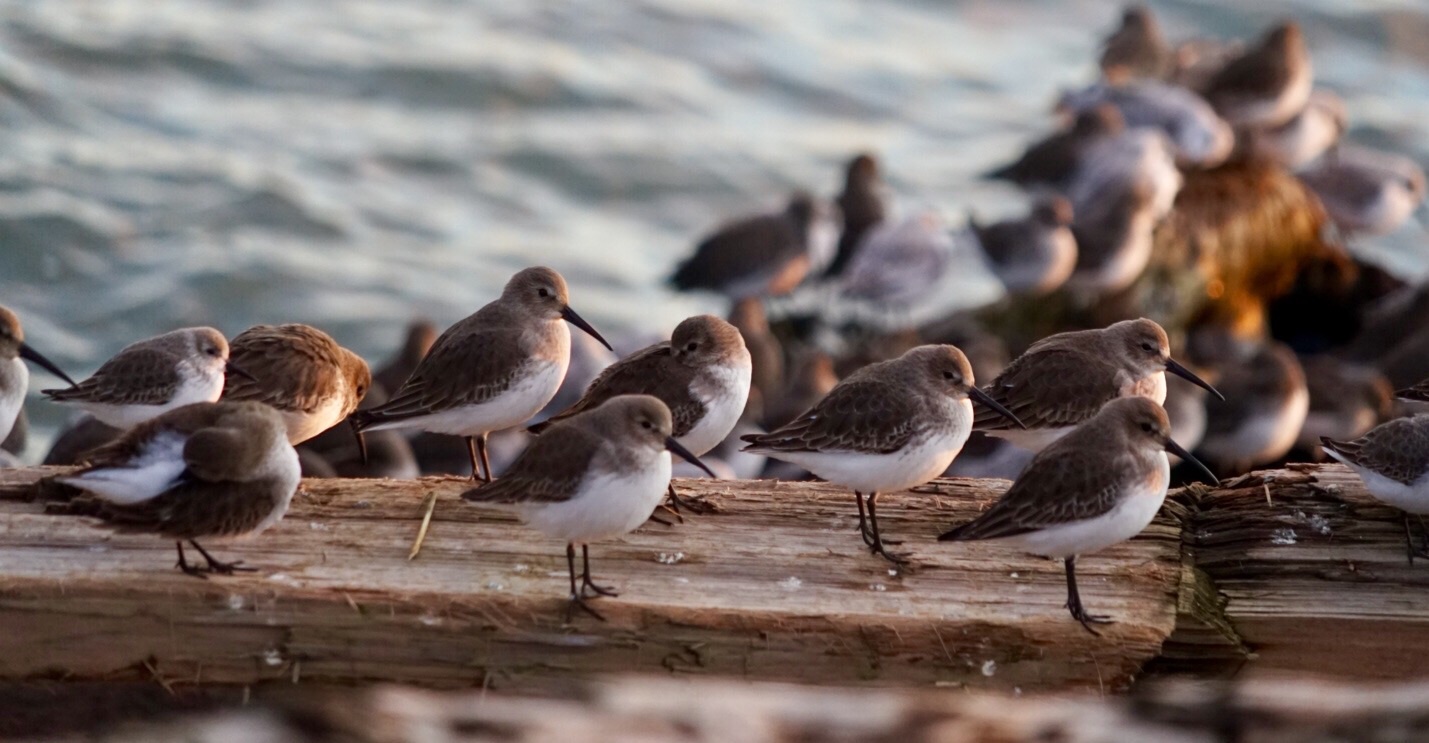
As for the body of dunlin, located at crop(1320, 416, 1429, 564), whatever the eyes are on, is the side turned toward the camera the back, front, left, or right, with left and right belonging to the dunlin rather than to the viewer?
right

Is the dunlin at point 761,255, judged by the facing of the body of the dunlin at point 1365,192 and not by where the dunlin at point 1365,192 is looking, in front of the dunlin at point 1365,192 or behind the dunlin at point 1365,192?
behind

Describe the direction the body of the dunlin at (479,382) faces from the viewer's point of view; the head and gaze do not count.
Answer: to the viewer's right

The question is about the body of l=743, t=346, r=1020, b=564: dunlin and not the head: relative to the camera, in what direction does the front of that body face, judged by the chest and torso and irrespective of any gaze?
to the viewer's right

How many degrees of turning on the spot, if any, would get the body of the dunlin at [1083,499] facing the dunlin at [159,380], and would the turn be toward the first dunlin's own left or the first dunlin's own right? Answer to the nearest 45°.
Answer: approximately 180°

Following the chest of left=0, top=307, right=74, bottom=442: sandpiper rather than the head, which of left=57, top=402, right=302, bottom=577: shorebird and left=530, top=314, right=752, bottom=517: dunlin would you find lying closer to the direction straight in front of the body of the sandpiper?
the dunlin

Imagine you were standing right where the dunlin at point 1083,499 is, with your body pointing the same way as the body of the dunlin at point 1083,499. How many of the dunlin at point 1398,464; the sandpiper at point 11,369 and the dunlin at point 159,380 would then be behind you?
2

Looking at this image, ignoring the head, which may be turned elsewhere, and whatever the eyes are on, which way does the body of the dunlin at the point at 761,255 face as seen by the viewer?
to the viewer's right

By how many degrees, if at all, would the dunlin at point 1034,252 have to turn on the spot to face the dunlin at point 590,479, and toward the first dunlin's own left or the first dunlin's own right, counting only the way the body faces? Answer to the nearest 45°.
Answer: approximately 90° to the first dunlin's own right

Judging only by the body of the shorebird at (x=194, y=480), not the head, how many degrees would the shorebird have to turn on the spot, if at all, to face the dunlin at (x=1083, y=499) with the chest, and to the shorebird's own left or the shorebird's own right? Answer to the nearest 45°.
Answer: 0° — it already faces it

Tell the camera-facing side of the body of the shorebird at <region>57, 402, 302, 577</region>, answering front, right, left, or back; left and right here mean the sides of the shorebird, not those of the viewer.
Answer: right

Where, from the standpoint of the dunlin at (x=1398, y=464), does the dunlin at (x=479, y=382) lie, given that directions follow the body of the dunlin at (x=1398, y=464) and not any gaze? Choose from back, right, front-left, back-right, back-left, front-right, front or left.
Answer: back

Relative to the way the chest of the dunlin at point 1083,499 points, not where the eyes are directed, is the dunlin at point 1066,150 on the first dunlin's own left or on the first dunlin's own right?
on the first dunlin's own left

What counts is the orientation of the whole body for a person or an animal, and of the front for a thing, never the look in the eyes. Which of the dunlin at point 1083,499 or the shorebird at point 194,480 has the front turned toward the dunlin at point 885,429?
the shorebird

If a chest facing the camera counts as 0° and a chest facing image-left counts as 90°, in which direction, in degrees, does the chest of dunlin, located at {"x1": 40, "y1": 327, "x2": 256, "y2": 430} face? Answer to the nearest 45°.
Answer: approximately 270°

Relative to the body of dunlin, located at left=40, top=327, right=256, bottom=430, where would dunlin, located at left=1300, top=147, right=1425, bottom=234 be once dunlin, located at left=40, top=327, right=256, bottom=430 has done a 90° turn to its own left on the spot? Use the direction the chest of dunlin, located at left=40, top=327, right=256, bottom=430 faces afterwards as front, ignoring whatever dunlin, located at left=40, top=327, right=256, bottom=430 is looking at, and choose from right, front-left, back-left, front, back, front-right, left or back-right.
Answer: front-right
